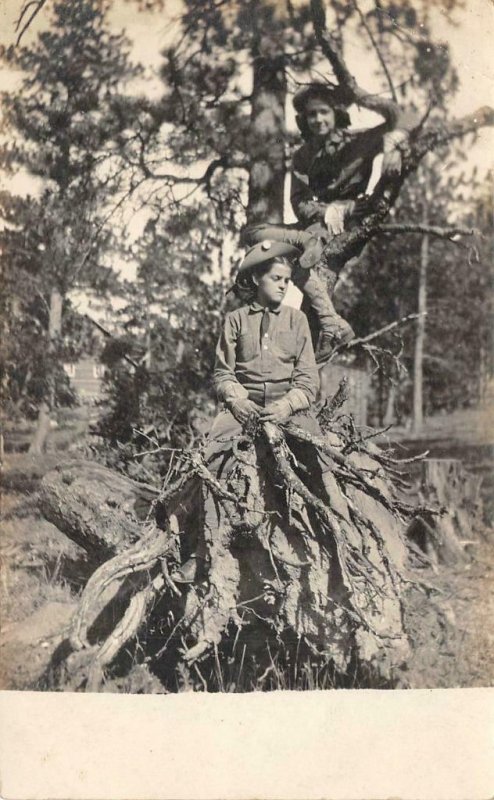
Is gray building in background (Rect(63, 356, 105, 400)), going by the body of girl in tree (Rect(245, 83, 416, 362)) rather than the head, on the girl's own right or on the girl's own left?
on the girl's own right

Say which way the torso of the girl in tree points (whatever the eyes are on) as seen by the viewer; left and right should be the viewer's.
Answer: facing the viewer
